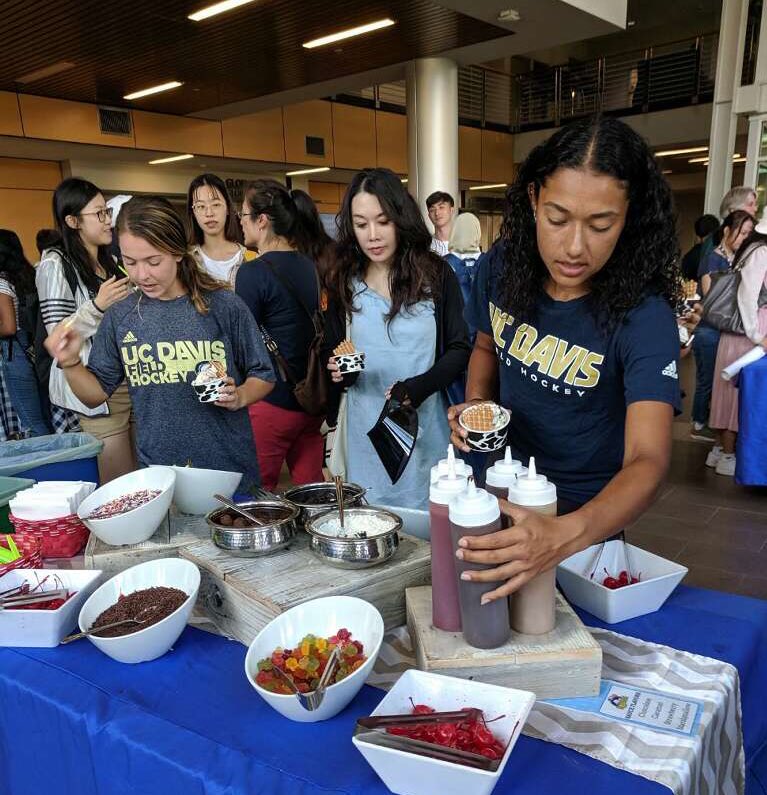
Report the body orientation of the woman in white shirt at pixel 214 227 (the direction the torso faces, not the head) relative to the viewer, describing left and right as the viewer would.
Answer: facing the viewer

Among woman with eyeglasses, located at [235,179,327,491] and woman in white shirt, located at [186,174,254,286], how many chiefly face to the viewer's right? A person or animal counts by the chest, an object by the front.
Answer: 0

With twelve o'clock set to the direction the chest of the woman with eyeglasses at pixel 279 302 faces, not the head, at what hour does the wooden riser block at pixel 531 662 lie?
The wooden riser block is roughly at 7 o'clock from the woman with eyeglasses.

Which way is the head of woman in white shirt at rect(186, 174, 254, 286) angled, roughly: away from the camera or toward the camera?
toward the camera

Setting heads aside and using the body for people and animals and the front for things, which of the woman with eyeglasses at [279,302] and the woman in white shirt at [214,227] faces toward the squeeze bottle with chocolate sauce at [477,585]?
the woman in white shirt

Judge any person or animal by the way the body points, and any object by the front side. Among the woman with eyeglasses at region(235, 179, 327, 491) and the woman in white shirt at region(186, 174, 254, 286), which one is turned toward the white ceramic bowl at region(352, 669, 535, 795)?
the woman in white shirt

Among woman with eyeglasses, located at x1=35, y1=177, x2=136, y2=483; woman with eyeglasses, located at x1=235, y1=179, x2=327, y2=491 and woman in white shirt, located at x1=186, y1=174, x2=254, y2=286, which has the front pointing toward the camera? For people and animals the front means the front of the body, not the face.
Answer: the woman in white shirt

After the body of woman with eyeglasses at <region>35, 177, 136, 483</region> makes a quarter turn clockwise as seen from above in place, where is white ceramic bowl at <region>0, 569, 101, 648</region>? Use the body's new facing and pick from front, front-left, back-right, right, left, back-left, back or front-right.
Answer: front

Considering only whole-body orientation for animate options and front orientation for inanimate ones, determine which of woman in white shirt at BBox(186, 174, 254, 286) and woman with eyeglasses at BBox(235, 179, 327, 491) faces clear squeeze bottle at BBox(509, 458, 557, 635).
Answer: the woman in white shirt

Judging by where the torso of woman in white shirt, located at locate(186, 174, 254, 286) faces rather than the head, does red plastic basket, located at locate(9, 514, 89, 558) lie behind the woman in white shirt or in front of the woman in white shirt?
in front
